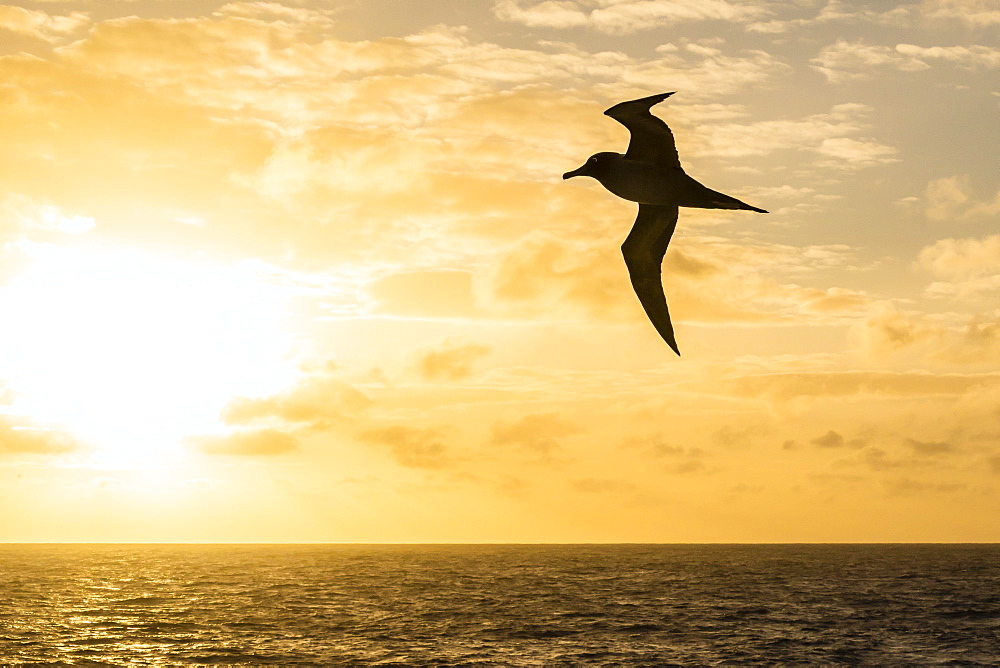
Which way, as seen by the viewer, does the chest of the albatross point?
to the viewer's left
